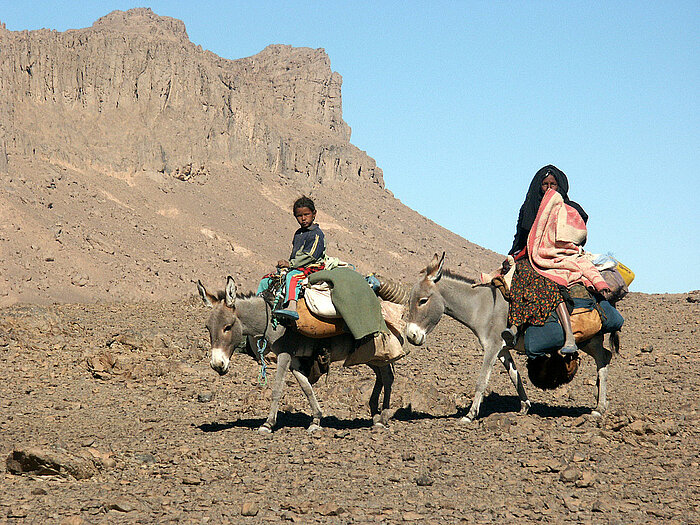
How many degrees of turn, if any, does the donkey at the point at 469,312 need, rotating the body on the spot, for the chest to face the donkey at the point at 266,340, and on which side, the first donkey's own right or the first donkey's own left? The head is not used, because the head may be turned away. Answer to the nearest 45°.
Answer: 0° — it already faces it

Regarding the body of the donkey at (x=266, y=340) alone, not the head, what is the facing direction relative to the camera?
to the viewer's left

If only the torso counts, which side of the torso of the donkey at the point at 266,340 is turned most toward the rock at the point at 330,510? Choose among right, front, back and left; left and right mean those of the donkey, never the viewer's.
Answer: left

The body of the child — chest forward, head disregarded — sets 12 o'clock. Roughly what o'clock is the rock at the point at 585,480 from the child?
The rock is roughly at 9 o'clock from the child.

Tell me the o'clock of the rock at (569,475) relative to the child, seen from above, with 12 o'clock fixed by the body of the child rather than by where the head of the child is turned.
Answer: The rock is roughly at 9 o'clock from the child.

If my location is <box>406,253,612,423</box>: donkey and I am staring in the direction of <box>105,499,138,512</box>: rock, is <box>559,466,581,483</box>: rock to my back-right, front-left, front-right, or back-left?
front-left

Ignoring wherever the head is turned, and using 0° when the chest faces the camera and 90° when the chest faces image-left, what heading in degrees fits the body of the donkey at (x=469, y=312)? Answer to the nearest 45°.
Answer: approximately 90°

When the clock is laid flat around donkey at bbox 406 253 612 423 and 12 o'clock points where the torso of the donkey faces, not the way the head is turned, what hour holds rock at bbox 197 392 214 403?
The rock is roughly at 1 o'clock from the donkey.

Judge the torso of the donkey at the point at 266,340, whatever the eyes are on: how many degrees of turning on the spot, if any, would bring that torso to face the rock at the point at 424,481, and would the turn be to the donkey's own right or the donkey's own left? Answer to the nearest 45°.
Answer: approximately 135° to the donkey's own left

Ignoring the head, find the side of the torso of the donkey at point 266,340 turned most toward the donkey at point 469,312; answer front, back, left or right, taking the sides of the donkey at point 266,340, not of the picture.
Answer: back

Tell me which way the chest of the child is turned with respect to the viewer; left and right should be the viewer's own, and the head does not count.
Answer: facing the viewer and to the left of the viewer

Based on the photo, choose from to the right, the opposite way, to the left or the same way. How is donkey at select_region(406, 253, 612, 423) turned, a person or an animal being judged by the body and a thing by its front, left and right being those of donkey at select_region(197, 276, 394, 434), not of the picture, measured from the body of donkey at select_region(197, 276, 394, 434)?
the same way

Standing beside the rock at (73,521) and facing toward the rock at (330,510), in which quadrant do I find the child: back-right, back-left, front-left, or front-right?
front-left

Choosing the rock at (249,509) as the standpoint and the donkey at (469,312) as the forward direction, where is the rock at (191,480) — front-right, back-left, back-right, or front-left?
front-left

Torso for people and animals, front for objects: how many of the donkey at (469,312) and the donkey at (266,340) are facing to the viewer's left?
2
